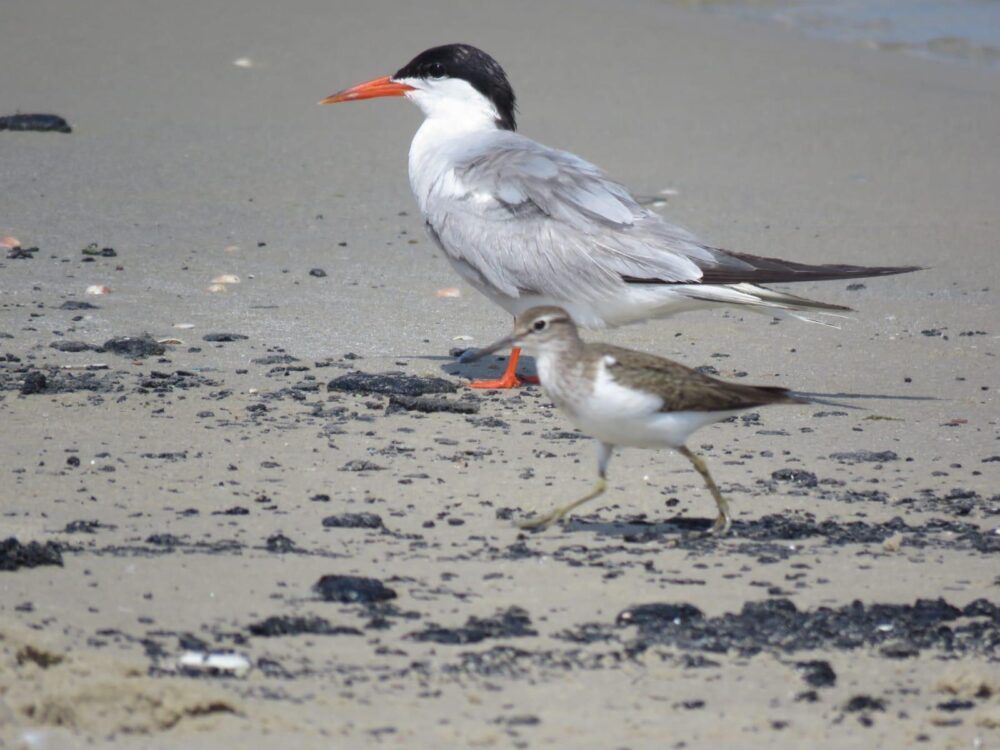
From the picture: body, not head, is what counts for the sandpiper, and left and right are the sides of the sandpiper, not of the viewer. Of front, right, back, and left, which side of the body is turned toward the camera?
left

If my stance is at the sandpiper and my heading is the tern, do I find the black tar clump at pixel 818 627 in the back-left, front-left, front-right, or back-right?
back-right

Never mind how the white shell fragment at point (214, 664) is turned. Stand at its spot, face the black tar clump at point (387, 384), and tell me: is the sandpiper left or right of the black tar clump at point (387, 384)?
right

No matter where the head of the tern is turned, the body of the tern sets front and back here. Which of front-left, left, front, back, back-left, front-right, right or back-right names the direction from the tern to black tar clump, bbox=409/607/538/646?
left

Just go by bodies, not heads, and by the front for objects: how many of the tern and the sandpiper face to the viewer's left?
2

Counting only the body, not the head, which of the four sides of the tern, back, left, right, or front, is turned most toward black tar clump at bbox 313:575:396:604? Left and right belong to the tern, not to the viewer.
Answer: left

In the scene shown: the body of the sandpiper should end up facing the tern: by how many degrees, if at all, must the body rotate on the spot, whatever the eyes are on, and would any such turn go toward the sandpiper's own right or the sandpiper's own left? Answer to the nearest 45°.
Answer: approximately 90° to the sandpiper's own right

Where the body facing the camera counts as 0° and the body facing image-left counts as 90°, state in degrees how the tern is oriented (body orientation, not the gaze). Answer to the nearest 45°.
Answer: approximately 90°

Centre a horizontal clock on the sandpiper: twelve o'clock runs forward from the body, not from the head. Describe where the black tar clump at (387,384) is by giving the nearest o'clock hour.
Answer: The black tar clump is roughly at 2 o'clock from the sandpiper.

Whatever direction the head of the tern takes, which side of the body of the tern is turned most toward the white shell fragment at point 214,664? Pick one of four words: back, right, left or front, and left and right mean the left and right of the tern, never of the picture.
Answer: left
